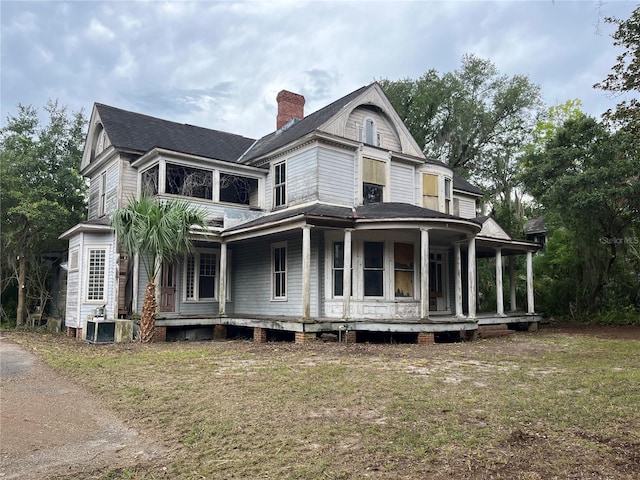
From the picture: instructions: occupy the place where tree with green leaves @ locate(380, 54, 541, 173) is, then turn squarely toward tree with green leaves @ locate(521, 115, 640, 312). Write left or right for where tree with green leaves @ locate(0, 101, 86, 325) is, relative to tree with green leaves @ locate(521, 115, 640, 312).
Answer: right
